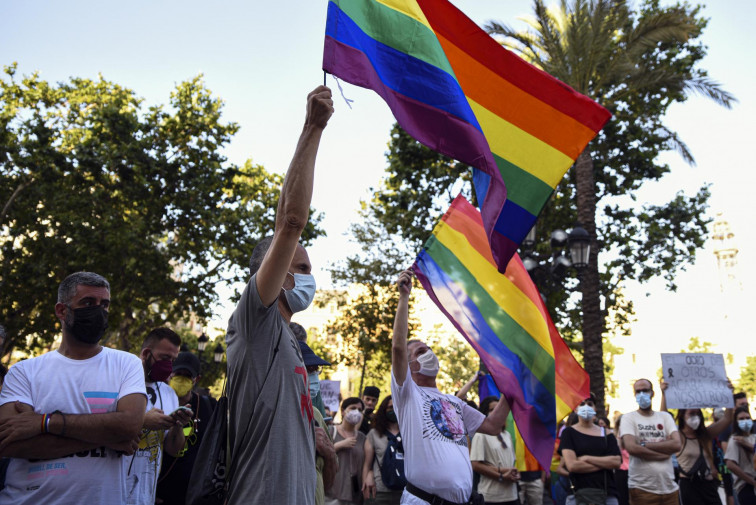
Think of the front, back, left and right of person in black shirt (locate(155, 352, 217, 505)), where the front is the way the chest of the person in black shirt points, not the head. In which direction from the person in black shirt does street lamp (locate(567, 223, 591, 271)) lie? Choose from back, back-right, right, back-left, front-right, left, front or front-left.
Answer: back

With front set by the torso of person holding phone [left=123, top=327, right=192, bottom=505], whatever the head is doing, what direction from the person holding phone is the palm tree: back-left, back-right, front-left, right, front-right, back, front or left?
left

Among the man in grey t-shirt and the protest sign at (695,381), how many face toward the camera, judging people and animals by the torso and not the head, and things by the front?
1

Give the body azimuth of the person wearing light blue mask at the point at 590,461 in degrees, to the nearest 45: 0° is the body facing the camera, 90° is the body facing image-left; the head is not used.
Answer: approximately 0°

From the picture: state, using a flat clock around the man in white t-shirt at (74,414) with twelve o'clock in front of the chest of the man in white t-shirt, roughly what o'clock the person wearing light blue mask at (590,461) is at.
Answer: The person wearing light blue mask is roughly at 8 o'clock from the man in white t-shirt.
